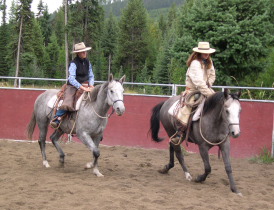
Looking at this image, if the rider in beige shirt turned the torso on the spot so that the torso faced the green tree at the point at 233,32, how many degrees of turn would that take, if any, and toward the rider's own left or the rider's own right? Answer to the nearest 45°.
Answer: approximately 135° to the rider's own left

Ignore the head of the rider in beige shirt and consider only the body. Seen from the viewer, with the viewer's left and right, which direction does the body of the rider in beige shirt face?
facing the viewer and to the right of the viewer

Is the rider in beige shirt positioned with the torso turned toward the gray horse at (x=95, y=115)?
no

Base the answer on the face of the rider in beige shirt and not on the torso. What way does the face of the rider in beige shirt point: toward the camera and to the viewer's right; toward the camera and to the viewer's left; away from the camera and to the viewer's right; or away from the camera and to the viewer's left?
toward the camera and to the viewer's right

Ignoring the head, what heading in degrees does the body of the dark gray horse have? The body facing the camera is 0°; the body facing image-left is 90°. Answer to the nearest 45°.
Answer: approximately 315°

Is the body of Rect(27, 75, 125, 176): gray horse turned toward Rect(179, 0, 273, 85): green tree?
no

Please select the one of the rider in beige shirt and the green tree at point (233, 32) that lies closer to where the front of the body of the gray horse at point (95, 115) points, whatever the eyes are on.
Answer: the rider in beige shirt

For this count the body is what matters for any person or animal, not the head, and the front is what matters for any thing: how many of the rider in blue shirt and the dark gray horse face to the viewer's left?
0

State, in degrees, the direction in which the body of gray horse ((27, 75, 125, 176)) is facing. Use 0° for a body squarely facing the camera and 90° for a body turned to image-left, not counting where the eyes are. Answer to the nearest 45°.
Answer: approximately 315°

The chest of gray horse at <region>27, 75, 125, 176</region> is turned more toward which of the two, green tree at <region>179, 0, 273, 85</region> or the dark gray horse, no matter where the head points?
the dark gray horse

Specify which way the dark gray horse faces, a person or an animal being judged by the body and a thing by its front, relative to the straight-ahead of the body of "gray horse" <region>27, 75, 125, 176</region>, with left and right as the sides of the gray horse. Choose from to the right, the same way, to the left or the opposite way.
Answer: the same way

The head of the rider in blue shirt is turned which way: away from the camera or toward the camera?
toward the camera

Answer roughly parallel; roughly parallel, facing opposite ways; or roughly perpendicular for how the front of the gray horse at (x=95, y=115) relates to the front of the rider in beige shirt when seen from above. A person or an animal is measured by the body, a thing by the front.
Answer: roughly parallel

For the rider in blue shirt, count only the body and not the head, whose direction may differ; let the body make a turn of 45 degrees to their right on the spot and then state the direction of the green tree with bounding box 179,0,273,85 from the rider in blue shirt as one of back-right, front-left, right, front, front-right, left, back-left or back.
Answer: back-left

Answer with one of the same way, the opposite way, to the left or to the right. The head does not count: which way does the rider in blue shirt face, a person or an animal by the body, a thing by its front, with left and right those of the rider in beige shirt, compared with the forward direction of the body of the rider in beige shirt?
the same way
